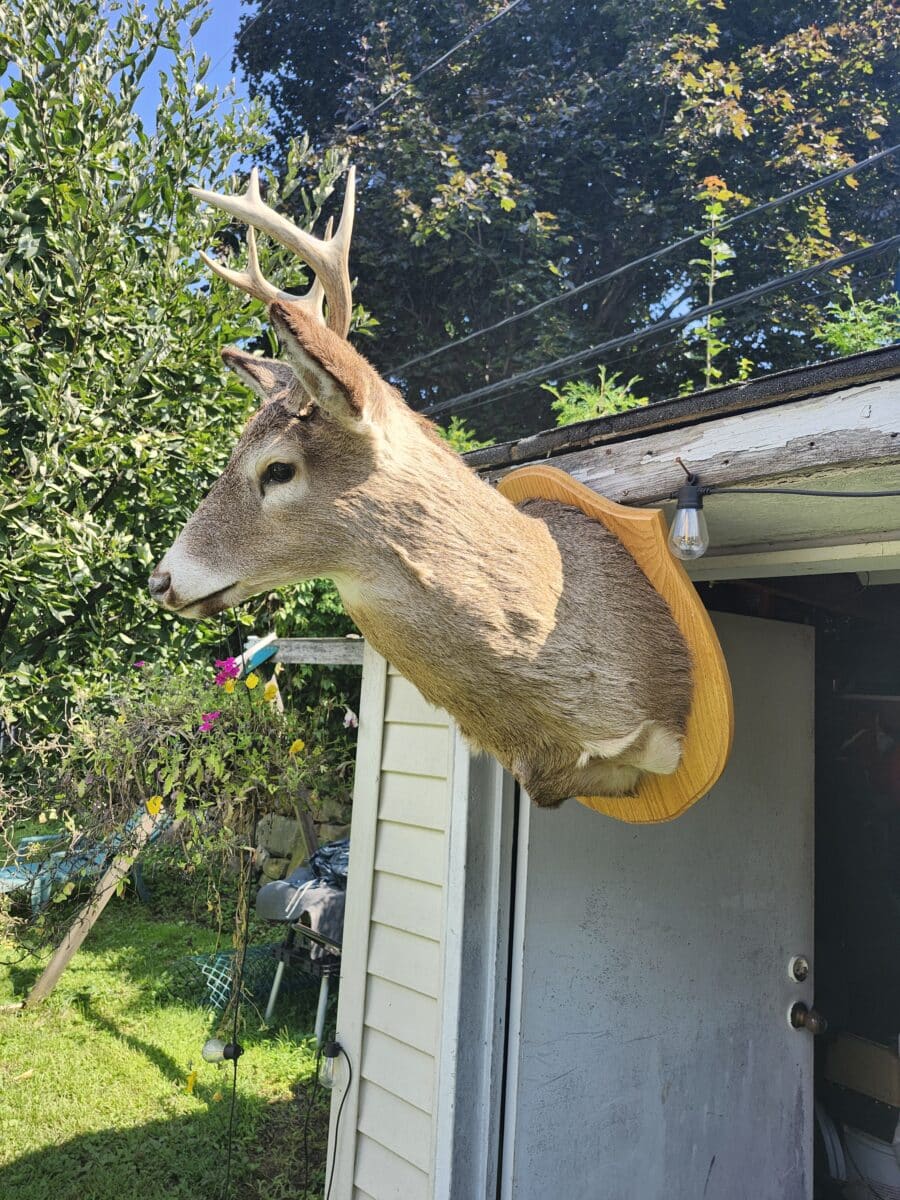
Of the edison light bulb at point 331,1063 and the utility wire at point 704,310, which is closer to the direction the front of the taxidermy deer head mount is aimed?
the edison light bulb

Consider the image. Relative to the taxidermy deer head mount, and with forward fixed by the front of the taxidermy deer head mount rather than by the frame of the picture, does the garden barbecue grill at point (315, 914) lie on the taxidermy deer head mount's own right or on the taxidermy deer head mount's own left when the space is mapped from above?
on the taxidermy deer head mount's own right

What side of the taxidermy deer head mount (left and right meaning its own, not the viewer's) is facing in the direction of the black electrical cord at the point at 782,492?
back

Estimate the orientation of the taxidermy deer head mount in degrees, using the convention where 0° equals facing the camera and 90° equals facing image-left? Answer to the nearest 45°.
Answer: approximately 90°

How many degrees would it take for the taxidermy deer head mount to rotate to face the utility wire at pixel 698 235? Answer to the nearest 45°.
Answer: approximately 135° to its right

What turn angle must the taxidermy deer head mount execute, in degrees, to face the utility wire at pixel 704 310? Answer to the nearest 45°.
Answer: approximately 135° to its right

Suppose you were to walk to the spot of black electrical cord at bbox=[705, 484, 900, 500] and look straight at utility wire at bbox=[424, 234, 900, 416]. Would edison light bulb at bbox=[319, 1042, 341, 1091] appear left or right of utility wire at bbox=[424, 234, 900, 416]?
left

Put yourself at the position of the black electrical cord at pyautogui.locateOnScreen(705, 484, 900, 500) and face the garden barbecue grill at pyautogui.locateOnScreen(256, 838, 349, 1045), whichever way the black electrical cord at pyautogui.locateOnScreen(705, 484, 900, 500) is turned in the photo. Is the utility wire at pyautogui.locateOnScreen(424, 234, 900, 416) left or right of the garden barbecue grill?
right
